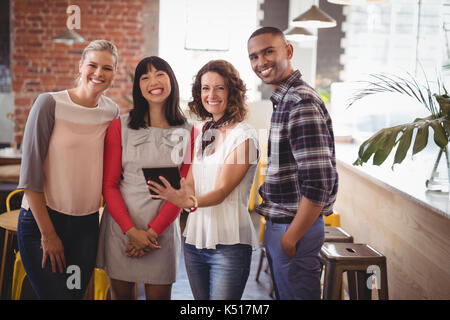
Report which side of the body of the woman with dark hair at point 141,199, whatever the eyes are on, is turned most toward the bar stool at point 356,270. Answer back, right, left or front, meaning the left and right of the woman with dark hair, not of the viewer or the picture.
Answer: left

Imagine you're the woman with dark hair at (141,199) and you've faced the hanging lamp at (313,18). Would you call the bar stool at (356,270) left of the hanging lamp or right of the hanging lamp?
right

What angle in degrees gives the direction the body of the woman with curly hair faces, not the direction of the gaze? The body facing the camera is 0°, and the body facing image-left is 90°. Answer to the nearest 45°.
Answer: approximately 45°

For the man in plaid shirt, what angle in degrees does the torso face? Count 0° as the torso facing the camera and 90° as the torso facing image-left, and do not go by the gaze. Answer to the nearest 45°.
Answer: approximately 45°

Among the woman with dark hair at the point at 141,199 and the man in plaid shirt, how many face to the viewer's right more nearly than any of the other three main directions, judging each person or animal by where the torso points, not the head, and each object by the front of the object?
0

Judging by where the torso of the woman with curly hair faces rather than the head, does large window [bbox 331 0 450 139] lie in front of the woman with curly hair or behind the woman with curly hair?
behind

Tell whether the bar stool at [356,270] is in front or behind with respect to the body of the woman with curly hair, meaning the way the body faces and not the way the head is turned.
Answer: behind
